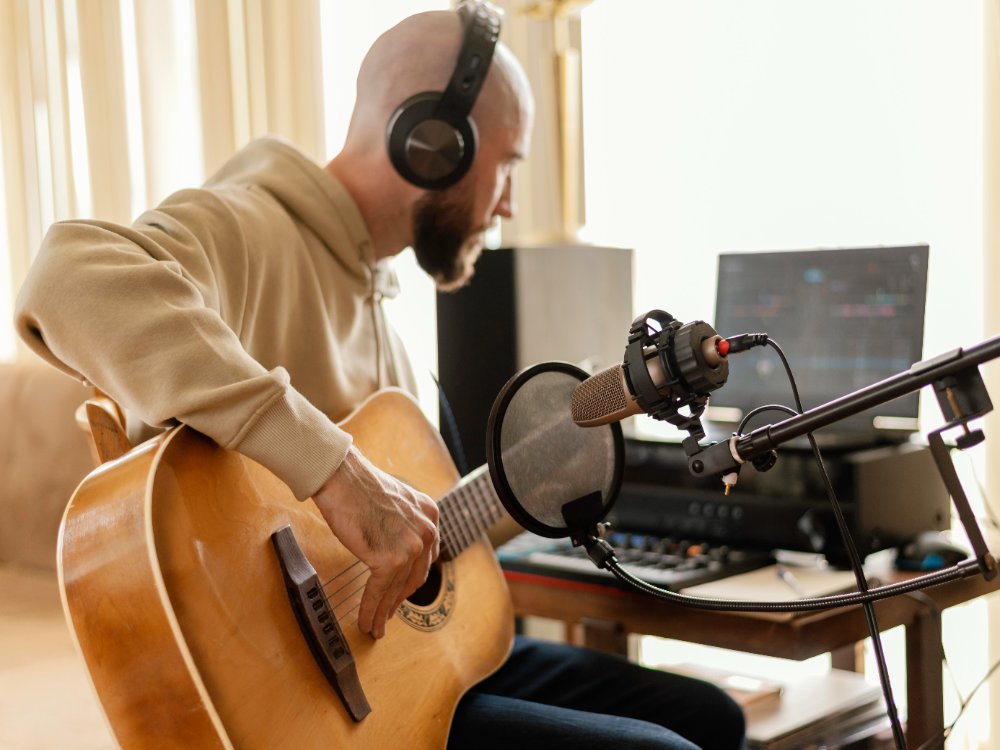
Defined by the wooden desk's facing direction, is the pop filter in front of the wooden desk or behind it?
in front

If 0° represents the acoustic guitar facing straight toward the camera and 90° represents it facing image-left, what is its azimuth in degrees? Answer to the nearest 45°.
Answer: approximately 315°

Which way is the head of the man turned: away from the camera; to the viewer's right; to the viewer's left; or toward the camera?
to the viewer's right

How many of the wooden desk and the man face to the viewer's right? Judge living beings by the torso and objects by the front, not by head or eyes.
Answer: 1

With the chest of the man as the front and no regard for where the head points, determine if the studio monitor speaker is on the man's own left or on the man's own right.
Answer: on the man's own left

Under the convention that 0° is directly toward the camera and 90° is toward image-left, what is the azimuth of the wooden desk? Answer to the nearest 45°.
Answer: approximately 45°

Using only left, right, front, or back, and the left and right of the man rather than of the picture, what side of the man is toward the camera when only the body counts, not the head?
right

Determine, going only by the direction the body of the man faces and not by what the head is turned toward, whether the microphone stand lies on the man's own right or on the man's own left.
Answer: on the man's own right

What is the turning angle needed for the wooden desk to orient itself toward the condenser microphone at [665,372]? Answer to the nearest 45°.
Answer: approximately 45° to its left
